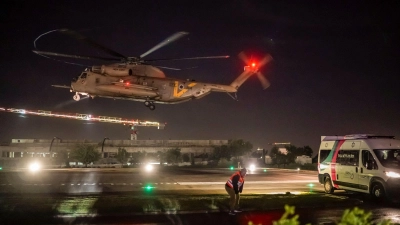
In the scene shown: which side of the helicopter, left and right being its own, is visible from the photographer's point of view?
left

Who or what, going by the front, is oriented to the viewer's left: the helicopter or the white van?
the helicopter

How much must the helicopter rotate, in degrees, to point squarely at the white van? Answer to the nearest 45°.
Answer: approximately 135° to its left

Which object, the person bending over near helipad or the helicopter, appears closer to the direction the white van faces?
the person bending over near helipad

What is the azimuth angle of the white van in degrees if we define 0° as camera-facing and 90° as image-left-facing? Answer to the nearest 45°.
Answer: approximately 315°
